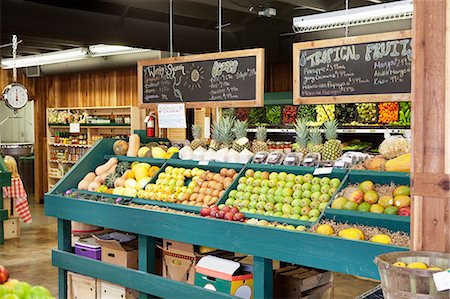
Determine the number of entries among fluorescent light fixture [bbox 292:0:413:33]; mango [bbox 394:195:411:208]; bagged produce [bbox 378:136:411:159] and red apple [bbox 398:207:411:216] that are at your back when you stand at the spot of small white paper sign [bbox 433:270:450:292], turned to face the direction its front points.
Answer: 4

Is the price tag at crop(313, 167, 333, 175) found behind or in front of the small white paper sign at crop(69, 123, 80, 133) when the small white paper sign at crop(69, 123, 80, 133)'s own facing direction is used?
in front

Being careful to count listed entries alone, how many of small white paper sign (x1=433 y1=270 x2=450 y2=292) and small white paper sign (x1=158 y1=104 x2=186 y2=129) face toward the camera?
2

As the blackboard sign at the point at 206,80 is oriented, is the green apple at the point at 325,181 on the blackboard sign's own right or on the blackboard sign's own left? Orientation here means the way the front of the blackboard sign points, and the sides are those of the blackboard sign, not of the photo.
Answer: on the blackboard sign's own left

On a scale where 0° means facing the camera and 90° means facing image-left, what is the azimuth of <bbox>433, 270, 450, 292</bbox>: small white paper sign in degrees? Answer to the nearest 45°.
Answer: approximately 0°

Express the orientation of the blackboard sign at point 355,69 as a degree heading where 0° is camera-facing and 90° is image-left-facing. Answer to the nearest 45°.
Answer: approximately 45°

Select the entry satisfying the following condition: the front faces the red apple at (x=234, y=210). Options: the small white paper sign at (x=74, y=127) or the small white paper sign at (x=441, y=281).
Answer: the small white paper sign at (x=74, y=127)
